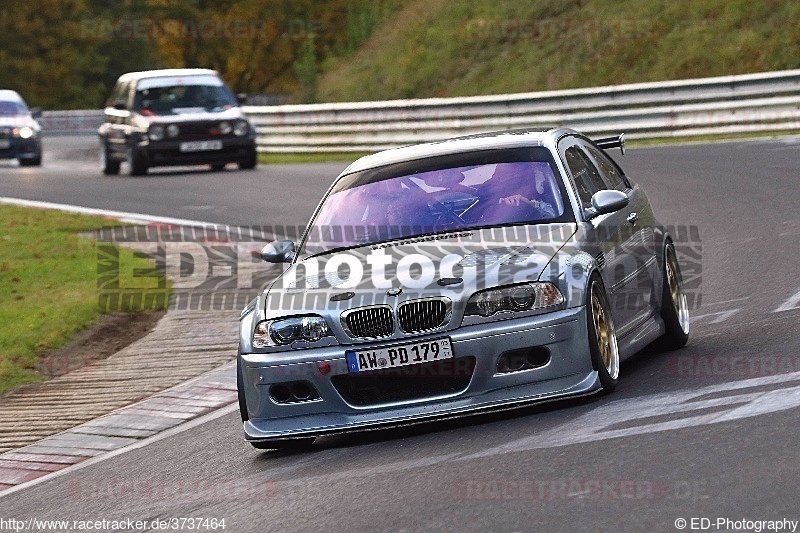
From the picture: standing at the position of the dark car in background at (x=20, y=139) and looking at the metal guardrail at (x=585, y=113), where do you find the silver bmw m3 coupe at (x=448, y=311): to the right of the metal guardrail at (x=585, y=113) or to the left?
right

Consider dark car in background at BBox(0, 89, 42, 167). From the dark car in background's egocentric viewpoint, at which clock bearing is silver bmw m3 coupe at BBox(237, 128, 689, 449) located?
The silver bmw m3 coupe is roughly at 12 o'clock from the dark car in background.

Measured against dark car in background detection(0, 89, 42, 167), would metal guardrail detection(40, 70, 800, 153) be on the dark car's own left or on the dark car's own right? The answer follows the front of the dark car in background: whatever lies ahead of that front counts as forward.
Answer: on the dark car's own left

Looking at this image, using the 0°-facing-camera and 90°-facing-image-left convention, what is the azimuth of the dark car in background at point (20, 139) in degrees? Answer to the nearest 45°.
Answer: approximately 0°

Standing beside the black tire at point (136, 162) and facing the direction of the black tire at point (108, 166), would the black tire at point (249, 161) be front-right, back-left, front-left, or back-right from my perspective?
back-right
